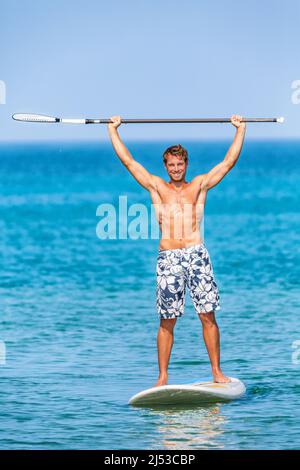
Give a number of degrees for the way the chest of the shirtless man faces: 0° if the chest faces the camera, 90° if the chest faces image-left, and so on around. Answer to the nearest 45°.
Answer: approximately 0°
